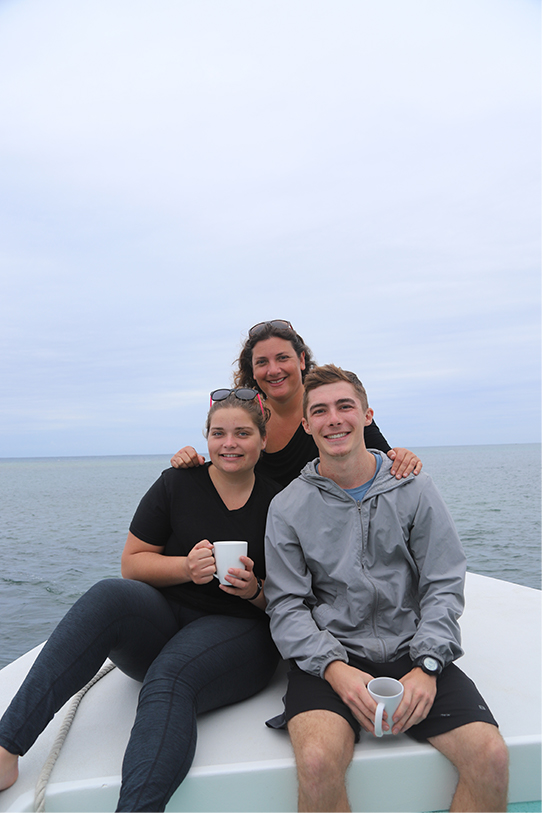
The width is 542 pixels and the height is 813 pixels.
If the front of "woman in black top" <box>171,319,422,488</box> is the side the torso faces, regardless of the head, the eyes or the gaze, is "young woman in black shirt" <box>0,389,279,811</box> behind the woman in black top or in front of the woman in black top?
in front

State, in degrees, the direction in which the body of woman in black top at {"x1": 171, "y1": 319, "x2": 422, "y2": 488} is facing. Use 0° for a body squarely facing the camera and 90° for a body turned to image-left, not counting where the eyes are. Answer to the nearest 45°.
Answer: approximately 0°

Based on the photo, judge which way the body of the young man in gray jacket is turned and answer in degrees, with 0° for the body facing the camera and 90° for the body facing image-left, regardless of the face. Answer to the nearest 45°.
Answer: approximately 0°

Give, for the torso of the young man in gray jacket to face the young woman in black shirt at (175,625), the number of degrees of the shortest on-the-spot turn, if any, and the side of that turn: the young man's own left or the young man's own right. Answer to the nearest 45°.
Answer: approximately 90° to the young man's own right

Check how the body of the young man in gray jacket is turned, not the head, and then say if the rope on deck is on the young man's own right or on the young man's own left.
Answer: on the young man's own right

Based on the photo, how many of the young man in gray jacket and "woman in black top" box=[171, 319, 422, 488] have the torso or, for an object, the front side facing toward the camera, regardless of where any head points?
2
